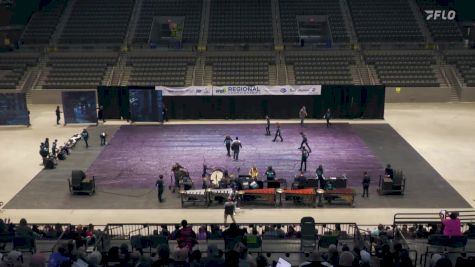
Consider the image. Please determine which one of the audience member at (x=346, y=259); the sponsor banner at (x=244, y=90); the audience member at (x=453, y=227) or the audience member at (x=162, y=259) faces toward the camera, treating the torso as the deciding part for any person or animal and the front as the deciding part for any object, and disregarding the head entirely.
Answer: the sponsor banner

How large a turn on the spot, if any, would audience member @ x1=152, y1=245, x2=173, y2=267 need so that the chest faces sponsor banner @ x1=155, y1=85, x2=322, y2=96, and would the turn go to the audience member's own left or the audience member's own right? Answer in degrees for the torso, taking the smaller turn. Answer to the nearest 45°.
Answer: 0° — they already face it

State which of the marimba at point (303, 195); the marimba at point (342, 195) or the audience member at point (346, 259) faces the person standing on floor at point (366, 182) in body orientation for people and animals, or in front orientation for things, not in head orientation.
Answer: the audience member

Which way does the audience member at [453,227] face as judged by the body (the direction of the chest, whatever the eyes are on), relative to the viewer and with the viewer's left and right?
facing away from the viewer

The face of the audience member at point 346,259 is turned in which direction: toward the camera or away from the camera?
away from the camera

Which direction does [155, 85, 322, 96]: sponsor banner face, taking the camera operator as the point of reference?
facing the viewer

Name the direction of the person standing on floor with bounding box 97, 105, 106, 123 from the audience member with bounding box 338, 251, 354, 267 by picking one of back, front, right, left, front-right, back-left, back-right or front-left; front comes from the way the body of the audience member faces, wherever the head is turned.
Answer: front-left

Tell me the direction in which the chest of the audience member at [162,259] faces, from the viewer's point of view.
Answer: away from the camera

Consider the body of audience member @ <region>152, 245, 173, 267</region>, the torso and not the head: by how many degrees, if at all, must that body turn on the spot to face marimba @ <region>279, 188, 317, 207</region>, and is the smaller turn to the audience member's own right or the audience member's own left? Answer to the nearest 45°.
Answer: approximately 45° to the audience member's own right

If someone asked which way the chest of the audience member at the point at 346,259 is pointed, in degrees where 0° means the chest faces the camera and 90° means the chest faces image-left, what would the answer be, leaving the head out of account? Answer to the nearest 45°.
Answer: approximately 180°

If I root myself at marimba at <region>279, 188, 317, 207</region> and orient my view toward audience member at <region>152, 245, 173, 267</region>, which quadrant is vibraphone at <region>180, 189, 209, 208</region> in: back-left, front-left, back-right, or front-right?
front-right

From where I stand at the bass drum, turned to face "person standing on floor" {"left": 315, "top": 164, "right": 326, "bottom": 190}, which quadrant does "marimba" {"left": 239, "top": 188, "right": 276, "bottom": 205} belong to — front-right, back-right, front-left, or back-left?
front-right
